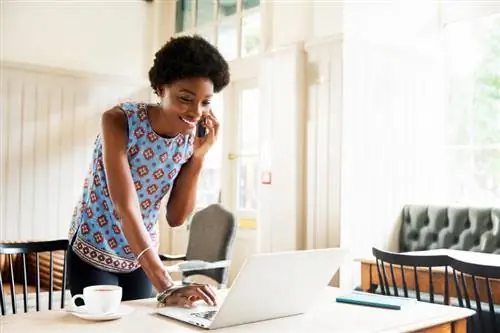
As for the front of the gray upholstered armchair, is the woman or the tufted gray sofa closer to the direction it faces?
the woman

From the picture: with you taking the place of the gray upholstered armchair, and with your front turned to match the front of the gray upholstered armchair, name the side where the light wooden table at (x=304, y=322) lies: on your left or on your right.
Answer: on your left

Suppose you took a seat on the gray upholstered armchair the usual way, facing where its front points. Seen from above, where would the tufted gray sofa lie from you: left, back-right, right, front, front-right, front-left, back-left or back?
back-left

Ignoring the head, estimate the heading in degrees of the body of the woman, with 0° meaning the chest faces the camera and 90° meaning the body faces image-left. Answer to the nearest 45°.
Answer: approximately 315°

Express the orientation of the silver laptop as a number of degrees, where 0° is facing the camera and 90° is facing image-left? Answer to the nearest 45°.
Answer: approximately 135°

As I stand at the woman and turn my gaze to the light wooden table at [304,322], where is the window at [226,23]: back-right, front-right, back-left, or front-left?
back-left

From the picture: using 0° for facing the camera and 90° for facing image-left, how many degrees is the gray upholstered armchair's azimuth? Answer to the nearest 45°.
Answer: approximately 45°

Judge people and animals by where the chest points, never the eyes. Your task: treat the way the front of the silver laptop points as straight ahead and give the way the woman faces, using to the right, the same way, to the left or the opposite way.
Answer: the opposite way

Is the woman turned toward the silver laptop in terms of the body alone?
yes
